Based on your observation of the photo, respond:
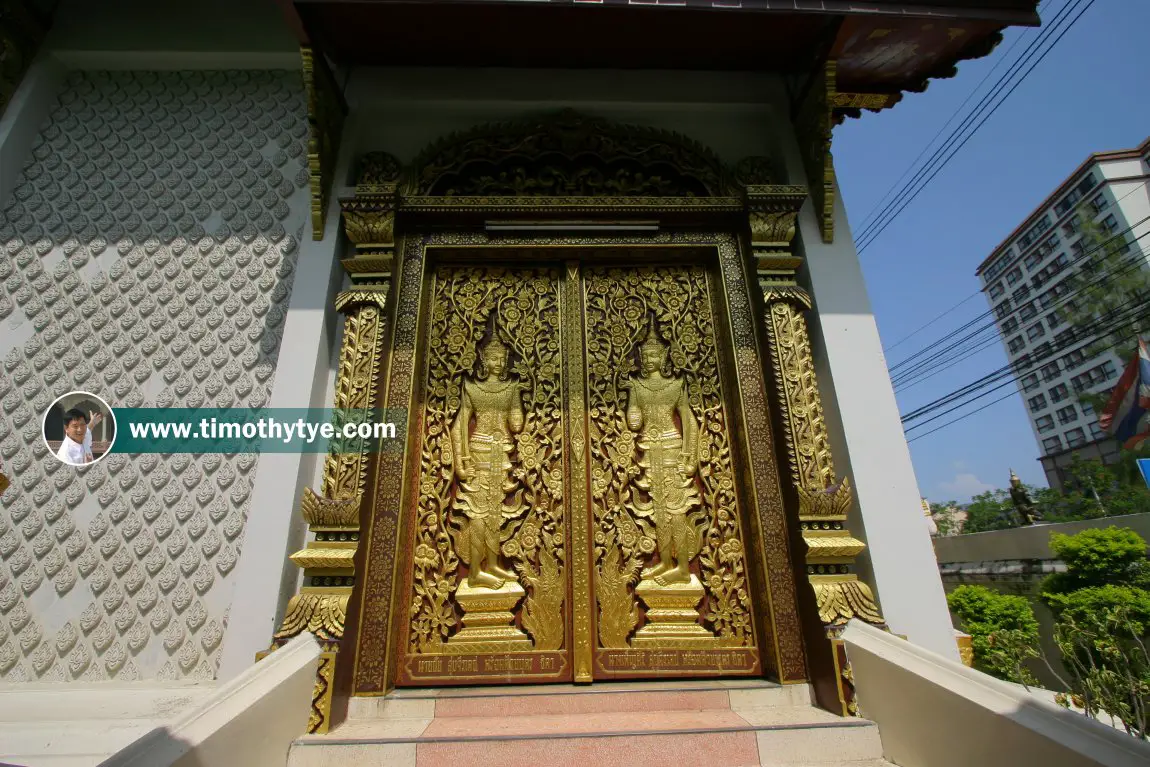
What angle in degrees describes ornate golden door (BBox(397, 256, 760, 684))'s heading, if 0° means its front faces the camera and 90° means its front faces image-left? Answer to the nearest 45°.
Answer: approximately 0°

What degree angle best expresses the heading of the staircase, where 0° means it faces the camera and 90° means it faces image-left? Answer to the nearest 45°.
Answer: approximately 0°

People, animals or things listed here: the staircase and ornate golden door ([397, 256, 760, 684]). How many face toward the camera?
2

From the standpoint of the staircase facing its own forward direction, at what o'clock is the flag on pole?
The flag on pole is roughly at 8 o'clock from the staircase.

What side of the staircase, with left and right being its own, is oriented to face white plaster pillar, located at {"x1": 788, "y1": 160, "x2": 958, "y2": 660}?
left

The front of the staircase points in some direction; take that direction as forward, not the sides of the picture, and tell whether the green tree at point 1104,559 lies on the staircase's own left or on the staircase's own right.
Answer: on the staircase's own left

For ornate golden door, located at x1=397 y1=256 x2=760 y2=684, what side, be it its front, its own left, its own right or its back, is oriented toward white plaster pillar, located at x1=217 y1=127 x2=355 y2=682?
right

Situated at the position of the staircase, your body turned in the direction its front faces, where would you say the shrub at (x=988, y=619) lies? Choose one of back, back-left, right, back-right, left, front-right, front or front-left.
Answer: back-left

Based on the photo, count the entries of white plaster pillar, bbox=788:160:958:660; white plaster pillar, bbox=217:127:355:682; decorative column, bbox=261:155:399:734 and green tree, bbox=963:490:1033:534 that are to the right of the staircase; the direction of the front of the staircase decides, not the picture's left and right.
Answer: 2

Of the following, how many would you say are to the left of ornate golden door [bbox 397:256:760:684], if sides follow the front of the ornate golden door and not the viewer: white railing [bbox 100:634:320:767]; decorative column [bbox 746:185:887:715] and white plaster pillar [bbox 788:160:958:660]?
2
